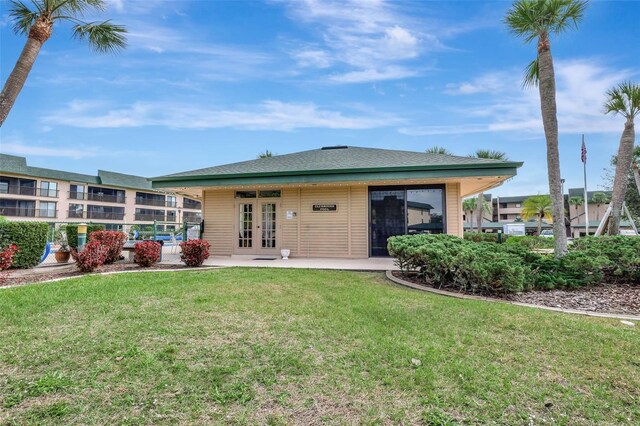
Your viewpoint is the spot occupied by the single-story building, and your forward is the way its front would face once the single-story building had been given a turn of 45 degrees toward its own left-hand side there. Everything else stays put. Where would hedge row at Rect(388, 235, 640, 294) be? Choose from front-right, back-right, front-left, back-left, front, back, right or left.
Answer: front

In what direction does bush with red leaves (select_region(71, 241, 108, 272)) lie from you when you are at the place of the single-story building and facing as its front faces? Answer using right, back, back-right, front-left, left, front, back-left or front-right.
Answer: front-right

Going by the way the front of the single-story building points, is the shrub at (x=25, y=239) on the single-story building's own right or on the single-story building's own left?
on the single-story building's own right

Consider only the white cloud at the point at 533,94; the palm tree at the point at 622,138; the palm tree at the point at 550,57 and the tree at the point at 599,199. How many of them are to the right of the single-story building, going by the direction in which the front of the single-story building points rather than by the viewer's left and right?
0

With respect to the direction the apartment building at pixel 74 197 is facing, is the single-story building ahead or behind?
ahead

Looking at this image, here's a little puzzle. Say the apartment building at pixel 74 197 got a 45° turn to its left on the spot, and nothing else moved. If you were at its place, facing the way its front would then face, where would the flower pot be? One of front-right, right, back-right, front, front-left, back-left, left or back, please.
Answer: right

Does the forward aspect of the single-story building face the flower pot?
no

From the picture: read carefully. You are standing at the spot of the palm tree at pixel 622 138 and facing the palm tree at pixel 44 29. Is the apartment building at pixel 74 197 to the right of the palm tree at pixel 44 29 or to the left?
right

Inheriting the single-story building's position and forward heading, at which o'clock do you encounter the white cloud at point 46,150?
The white cloud is roughly at 4 o'clock from the single-story building.

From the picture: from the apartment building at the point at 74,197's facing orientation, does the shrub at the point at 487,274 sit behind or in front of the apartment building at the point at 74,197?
in front

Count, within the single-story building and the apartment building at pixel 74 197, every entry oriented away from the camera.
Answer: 0

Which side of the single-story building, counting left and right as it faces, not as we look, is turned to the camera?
front

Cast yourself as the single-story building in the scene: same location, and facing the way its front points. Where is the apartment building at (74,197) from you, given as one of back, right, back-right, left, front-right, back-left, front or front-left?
back-right

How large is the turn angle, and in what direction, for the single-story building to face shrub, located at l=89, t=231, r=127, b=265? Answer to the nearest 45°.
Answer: approximately 90° to its right

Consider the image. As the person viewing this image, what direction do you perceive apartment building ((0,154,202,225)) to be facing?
facing the viewer and to the right of the viewer
